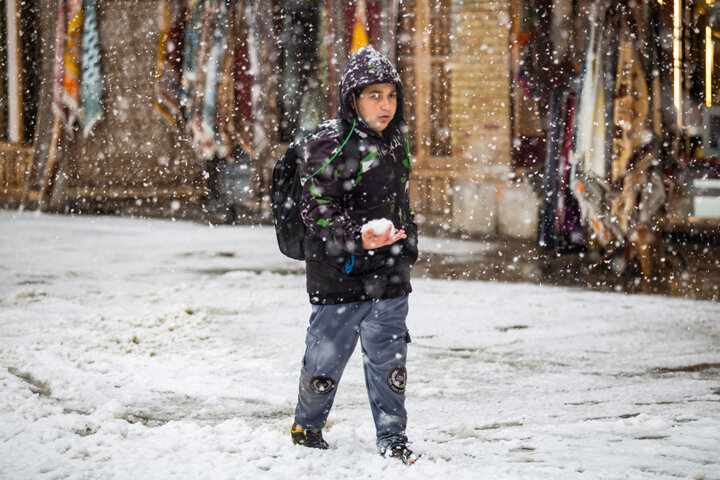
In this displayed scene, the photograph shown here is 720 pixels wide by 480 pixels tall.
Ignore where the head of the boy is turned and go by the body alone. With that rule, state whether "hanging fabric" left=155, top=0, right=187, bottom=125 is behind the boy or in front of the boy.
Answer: behind

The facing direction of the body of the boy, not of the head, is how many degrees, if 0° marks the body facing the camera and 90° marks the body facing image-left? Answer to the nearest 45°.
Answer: approximately 315°

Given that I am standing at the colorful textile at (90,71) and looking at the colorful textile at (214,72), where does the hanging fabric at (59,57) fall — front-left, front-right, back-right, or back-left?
back-right

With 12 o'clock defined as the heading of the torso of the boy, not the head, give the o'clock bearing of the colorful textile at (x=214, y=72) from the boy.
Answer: The colorful textile is roughly at 7 o'clock from the boy.

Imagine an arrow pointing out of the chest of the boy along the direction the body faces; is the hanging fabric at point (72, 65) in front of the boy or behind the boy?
behind

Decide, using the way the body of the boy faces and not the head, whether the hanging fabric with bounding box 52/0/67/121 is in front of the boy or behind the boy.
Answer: behind

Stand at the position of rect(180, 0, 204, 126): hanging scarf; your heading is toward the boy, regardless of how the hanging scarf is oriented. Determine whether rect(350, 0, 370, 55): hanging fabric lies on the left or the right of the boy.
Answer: left
